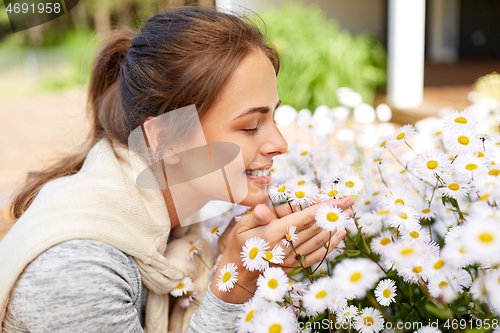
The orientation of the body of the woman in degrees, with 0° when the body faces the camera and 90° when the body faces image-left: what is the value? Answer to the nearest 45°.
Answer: approximately 270°

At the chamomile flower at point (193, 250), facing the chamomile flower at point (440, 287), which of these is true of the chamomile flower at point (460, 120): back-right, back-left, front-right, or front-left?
front-left

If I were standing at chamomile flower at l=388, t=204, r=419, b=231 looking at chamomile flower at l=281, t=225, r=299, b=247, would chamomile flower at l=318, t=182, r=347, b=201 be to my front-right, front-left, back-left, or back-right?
front-right

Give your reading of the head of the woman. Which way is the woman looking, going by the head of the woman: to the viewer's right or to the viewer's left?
to the viewer's right
